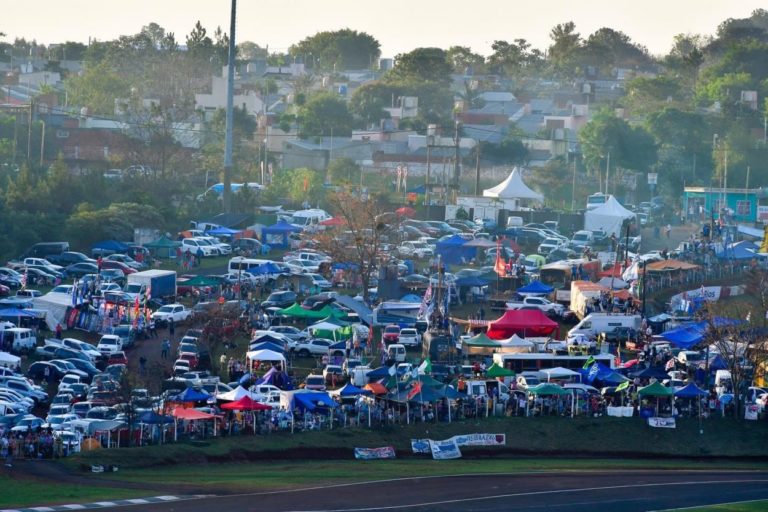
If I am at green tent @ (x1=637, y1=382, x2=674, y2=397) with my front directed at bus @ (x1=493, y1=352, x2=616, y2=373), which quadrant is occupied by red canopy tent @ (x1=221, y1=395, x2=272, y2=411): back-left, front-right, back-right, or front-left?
front-left

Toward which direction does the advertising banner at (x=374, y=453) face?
toward the camera

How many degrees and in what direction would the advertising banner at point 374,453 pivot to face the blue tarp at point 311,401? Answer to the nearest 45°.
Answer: approximately 135° to its right

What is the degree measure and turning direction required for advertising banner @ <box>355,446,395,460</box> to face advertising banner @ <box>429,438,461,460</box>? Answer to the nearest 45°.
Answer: approximately 135° to its left

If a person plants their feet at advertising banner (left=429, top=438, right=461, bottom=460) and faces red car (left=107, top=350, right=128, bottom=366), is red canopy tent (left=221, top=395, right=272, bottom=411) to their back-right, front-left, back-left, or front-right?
front-left

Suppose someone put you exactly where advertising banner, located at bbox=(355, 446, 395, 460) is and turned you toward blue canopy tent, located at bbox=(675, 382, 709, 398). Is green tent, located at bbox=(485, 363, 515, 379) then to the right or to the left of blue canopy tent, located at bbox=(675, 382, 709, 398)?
left

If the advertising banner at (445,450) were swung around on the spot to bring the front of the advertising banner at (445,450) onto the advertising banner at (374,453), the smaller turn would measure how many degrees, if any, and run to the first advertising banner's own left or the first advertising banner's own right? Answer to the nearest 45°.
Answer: approximately 45° to the first advertising banner's own right

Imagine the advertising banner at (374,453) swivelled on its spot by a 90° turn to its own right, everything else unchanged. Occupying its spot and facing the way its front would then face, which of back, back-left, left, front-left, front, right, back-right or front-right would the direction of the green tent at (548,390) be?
back-right

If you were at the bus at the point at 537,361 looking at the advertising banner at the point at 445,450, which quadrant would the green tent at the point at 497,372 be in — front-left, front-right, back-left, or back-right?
front-right
